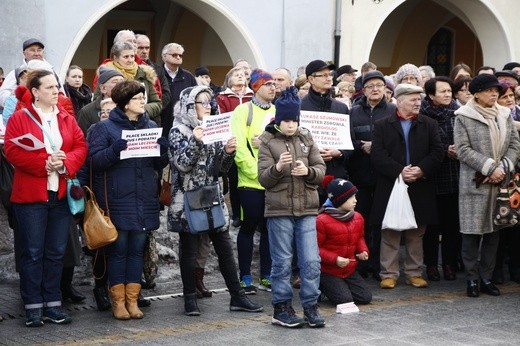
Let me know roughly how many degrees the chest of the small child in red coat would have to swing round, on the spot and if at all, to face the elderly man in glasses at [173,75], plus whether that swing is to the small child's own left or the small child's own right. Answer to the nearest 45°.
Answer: approximately 180°

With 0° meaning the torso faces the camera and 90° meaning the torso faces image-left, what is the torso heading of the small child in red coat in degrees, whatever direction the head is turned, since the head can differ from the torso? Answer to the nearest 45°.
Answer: approximately 315°

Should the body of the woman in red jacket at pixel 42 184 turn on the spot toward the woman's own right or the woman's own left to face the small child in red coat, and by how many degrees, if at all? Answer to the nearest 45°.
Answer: approximately 45° to the woman's own left

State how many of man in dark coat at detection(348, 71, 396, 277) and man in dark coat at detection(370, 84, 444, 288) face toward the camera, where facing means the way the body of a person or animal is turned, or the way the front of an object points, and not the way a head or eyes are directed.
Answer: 2
